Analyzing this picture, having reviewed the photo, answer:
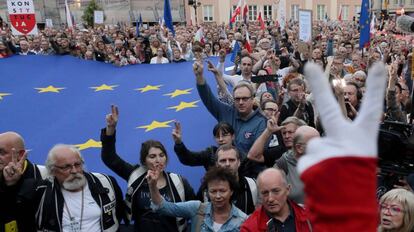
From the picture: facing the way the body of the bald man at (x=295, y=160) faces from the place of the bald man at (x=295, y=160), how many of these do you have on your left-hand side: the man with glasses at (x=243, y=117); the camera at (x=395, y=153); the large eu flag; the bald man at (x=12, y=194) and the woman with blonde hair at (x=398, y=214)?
2

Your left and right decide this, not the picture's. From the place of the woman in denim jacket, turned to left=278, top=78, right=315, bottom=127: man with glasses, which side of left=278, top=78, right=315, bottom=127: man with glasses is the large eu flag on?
left

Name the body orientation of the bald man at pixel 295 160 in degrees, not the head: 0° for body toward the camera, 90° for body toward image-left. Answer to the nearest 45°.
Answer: approximately 45°

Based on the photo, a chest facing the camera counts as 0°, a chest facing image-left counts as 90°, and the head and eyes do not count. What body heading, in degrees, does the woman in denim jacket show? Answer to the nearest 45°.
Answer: approximately 0°

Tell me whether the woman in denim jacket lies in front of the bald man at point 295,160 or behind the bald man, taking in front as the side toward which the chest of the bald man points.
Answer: in front

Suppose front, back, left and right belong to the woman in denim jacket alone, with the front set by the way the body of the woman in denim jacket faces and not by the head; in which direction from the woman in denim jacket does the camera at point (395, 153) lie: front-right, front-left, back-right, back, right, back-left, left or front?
front-left

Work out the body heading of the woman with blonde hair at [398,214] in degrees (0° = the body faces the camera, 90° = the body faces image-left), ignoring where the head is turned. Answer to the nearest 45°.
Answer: approximately 45°

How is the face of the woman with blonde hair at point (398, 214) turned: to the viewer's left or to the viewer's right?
to the viewer's left
